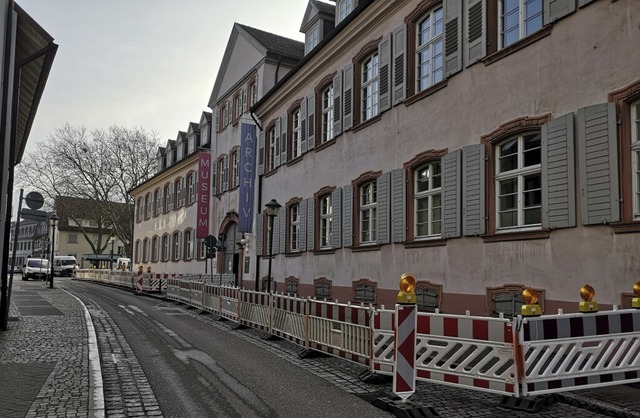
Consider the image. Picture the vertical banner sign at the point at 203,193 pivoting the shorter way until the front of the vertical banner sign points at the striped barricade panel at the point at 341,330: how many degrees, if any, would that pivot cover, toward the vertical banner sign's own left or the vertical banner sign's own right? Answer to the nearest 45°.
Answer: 0° — it already faces it

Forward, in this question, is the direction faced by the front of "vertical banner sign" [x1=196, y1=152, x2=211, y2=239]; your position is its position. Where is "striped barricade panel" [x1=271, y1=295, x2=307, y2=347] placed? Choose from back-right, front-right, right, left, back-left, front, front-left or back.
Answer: front

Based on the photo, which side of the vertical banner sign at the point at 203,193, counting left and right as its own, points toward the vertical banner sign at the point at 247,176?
front

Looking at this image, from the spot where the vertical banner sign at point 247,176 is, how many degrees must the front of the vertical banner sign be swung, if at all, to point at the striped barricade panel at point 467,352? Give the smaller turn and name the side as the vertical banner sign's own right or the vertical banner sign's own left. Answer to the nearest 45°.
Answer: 0° — it already faces it

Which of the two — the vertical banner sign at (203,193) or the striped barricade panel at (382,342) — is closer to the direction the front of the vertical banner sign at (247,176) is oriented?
the striped barricade panel

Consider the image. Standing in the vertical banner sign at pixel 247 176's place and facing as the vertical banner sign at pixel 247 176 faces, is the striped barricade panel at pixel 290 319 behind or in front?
in front

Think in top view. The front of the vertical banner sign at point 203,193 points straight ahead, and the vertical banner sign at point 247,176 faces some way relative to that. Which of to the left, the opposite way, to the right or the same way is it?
the same way

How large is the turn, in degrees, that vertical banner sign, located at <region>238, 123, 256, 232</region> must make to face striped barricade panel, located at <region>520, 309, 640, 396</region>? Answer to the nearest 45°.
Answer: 0° — it already faces it

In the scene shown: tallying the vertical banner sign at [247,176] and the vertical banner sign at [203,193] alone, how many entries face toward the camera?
2

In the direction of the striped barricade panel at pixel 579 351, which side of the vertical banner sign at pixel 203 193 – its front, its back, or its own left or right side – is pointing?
front

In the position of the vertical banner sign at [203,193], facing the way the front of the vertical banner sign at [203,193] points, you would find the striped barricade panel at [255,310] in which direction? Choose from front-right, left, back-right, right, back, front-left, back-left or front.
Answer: front

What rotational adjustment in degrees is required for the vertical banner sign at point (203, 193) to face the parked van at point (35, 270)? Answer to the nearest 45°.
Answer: approximately 135° to its right

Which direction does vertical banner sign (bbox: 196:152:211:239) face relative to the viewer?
toward the camera

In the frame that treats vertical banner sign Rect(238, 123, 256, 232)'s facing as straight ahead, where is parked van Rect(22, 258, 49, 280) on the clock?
The parked van is roughly at 5 o'clock from the vertical banner sign.

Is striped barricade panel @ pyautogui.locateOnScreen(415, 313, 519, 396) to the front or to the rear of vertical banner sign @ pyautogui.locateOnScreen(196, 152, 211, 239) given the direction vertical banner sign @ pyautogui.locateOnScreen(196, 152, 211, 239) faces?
to the front

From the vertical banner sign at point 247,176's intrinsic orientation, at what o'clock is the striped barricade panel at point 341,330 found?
The striped barricade panel is roughly at 12 o'clock from the vertical banner sign.
